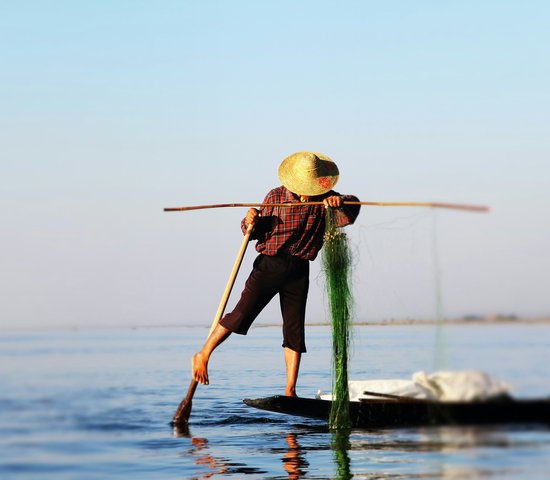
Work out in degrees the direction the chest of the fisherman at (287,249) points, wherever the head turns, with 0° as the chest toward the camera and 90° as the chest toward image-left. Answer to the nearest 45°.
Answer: approximately 0°
